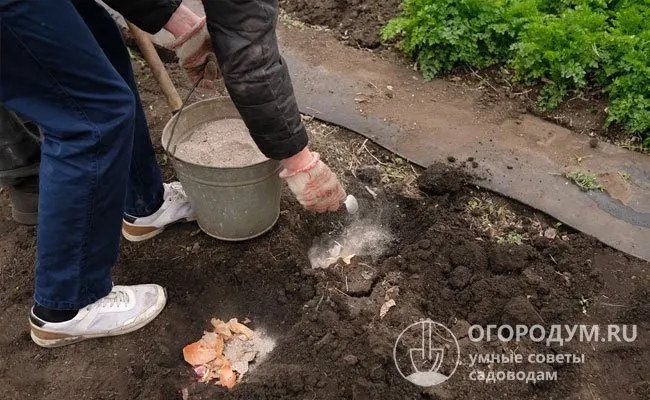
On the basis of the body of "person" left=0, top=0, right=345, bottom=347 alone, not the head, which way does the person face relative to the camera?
to the viewer's right

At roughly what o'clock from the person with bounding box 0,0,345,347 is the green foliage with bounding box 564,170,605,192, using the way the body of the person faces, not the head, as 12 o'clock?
The green foliage is roughly at 12 o'clock from the person.

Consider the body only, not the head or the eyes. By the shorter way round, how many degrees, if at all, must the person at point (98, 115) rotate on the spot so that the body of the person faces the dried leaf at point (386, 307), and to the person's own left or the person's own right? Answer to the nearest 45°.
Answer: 0° — they already face it

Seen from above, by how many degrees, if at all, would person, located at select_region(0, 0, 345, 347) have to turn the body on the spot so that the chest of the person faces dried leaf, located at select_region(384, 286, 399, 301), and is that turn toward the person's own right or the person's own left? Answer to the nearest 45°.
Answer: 0° — they already face it
